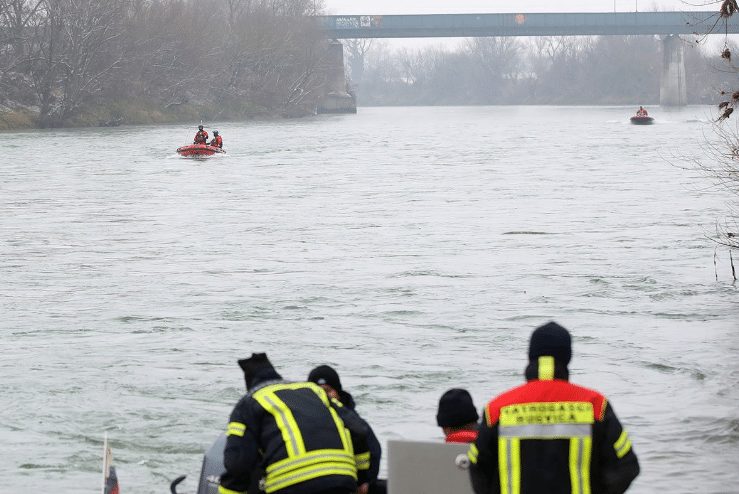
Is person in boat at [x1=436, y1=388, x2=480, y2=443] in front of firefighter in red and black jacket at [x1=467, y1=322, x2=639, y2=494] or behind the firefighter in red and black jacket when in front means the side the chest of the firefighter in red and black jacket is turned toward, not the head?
in front

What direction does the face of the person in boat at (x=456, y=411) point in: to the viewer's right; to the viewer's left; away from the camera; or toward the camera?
away from the camera

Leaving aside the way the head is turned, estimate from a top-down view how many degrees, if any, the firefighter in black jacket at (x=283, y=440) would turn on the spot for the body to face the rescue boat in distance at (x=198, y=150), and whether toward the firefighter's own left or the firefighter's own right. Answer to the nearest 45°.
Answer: approximately 45° to the firefighter's own right

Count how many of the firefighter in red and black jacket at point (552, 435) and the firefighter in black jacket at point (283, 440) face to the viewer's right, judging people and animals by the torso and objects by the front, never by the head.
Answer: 0

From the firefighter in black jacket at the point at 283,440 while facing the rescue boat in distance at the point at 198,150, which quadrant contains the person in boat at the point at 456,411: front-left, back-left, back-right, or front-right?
front-right

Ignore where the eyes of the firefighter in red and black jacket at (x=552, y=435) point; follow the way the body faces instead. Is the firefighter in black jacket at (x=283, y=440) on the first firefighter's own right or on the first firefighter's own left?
on the first firefighter's own left

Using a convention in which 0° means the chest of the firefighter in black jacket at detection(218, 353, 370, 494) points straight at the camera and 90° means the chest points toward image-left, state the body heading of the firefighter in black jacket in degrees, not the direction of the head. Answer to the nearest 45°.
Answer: approximately 135°

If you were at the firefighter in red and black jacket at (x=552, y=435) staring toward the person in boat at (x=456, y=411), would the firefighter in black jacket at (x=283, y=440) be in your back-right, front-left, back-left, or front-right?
front-left

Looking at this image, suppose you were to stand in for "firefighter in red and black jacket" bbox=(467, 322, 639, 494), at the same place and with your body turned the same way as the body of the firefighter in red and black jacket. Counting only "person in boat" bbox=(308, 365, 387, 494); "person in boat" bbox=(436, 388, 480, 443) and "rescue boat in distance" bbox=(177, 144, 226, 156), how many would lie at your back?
0

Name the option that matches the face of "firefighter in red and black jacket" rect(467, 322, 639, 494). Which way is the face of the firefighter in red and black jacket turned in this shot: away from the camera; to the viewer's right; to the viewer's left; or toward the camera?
away from the camera

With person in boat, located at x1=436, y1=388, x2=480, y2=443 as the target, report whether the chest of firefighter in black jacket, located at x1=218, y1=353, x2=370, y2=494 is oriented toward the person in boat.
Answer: no

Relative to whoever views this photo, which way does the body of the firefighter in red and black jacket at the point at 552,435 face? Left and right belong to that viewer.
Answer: facing away from the viewer
